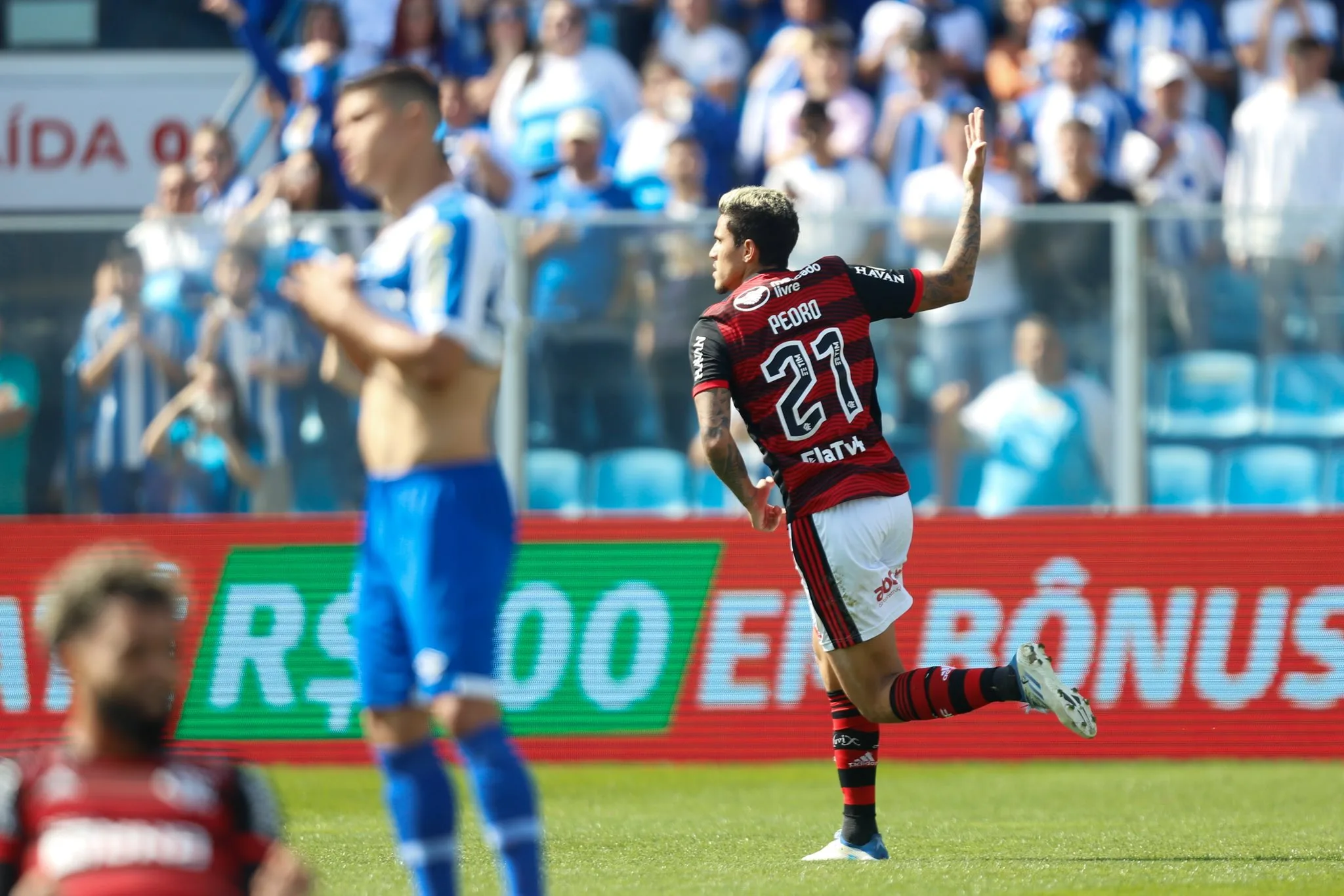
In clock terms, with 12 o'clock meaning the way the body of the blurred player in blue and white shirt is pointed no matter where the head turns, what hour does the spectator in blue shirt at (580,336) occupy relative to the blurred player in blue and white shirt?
The spectator in blue shirt is roughly at 5 o'clock from the blurred player in blue and white shirt.

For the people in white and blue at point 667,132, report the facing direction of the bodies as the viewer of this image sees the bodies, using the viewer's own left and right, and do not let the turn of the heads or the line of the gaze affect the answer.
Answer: facing the viewer and to the left of the viewer

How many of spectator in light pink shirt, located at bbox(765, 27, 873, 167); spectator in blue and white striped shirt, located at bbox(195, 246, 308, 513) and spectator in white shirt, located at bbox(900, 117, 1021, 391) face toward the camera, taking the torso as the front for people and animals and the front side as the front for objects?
3

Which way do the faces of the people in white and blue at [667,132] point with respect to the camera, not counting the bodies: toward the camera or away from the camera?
toward the camera

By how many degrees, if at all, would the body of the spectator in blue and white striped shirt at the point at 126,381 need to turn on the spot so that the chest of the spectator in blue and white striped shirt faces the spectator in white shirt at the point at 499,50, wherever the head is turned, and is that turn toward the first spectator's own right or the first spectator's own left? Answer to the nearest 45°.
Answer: approximately 135° to the first spectator's own left

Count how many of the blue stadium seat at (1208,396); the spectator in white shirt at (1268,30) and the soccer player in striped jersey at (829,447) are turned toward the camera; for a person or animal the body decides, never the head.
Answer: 2

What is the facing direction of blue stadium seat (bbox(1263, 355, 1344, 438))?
toward the camera

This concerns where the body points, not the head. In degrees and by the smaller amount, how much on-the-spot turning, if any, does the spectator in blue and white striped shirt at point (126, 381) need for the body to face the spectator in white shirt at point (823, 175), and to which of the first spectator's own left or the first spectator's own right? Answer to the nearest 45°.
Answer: approximately 90° to the first spectator's own left

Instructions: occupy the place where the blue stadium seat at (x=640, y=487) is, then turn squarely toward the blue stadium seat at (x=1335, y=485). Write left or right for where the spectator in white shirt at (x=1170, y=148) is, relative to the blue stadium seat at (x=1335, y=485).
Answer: left

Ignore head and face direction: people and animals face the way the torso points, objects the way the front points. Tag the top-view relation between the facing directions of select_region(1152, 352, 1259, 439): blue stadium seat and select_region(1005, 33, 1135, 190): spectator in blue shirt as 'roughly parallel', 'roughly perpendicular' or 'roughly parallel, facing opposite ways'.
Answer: roughly parallel

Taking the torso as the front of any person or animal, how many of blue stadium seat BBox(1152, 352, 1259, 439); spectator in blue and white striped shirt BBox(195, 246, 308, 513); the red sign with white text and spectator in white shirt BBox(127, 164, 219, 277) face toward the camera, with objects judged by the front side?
4

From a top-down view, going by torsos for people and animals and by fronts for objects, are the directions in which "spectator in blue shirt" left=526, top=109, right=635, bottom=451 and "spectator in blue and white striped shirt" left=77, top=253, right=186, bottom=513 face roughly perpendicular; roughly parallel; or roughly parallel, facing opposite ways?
roughly parallel

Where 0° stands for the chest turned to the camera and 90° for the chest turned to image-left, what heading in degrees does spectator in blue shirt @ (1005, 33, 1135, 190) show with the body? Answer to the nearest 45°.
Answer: approximately 0°

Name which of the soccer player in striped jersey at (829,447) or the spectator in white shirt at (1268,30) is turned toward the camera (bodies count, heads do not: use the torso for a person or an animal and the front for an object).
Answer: the spectator in white shirt

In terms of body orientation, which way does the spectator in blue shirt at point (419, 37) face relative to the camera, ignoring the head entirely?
toward the camera

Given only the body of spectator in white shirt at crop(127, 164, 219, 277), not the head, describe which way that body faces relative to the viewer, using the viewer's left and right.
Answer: facing the viewer

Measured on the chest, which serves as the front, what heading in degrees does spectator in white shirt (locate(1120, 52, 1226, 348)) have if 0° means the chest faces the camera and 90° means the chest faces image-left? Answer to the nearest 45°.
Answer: approximately 0°

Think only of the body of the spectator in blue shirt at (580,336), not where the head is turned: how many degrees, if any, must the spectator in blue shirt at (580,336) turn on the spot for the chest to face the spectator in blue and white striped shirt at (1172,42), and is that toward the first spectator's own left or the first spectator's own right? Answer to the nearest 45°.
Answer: approximately 135° to the first spectator's own left
